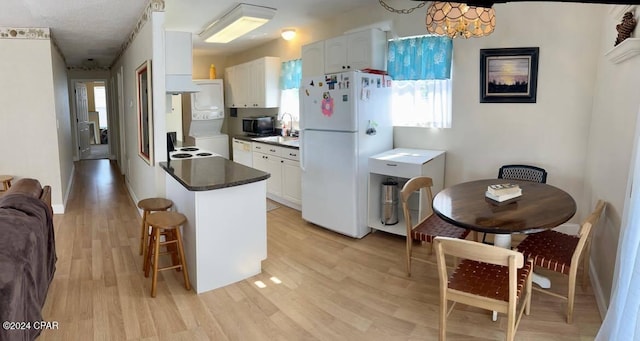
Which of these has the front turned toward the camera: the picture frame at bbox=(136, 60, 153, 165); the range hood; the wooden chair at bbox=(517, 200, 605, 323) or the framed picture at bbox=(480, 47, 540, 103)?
the framed picture

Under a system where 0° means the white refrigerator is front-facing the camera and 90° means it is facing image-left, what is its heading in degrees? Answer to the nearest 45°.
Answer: approximately 45°

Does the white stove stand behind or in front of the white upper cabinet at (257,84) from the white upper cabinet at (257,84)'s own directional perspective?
in front

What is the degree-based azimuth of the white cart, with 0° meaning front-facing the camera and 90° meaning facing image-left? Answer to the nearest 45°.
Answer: approximately 45°

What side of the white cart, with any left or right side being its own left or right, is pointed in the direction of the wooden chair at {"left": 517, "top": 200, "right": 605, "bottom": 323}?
left

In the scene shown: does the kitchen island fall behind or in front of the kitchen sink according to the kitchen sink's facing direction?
in front

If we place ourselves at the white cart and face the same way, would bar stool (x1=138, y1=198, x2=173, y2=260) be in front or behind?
in front

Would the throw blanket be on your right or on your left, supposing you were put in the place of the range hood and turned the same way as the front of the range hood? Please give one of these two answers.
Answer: on your right

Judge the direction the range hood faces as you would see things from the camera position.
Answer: facing to the right of the viewer
